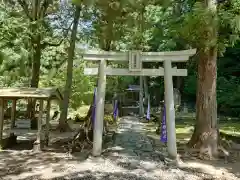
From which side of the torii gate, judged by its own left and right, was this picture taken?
front
